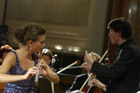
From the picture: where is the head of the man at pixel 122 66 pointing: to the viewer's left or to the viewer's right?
to the viewer's left

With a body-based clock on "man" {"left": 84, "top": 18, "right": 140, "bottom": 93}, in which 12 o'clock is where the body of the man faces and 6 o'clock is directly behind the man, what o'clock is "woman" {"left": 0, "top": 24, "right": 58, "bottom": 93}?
The woman is roughly at 12 o'clock from the man.

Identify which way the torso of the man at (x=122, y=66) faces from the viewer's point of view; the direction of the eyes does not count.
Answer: to the viewer's left

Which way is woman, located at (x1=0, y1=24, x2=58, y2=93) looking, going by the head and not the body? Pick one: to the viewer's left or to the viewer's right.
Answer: to the viewer's right

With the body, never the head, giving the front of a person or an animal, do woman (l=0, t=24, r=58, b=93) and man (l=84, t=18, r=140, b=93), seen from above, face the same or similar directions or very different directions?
very different directions

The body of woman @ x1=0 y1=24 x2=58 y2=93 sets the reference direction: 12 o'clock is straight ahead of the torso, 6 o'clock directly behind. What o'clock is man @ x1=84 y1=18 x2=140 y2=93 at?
The man is roughly at 11 o'clock from the woman.

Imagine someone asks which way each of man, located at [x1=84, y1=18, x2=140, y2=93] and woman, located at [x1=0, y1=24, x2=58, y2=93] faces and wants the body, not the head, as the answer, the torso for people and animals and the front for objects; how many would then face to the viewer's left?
1

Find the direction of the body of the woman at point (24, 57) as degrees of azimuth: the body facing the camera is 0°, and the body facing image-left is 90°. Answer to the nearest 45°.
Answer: approximately 315°
